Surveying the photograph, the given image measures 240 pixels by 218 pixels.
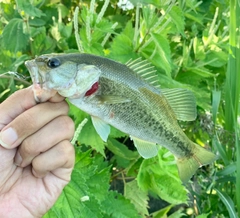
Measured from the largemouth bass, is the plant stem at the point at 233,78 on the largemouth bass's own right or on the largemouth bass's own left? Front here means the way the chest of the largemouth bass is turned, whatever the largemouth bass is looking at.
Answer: on the largemouth bass's own right

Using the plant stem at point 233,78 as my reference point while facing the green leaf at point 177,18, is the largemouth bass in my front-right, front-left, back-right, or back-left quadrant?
front-left

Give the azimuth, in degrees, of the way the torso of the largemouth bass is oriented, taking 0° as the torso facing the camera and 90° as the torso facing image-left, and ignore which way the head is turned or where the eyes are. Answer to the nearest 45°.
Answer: approximately 90°

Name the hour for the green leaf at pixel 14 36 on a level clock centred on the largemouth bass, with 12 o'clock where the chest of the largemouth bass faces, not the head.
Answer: The green leaf is roughly at 2 o'clock from the largemouth bass.

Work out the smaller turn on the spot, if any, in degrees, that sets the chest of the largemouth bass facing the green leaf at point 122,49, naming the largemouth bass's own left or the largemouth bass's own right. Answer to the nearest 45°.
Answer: approximately 90° to the largemouth bass's own right
